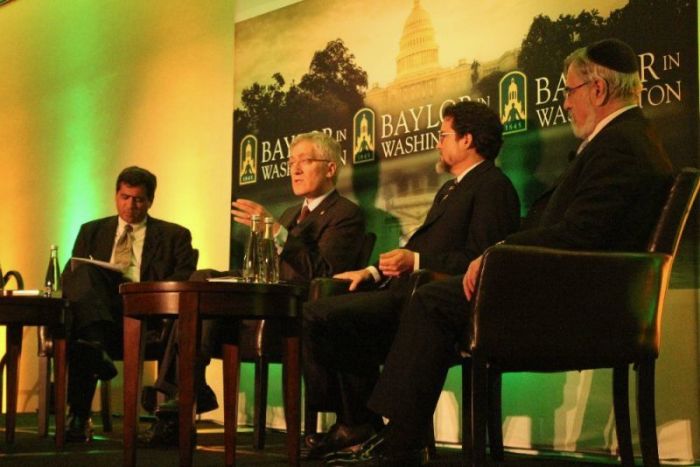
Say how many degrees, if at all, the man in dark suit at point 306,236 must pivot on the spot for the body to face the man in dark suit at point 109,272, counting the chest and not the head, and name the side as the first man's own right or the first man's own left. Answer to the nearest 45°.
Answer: approximately 90° to the first man's own right

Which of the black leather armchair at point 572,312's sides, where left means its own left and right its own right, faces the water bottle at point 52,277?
front

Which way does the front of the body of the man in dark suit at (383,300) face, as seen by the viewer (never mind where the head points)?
to the viewer's left

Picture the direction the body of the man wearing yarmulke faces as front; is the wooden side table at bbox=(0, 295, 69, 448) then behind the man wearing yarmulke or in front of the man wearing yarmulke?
in front

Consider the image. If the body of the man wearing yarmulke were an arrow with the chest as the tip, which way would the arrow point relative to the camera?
to the viewer's left

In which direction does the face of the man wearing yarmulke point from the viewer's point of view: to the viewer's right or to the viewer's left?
to the viewer's left

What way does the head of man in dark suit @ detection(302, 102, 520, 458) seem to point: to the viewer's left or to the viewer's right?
to the viewer's left

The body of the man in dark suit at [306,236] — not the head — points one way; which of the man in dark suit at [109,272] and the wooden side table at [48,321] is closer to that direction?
the wooden side table

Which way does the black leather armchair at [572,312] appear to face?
to the viewer's left

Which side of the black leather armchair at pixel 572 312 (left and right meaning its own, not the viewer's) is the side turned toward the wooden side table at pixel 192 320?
front
